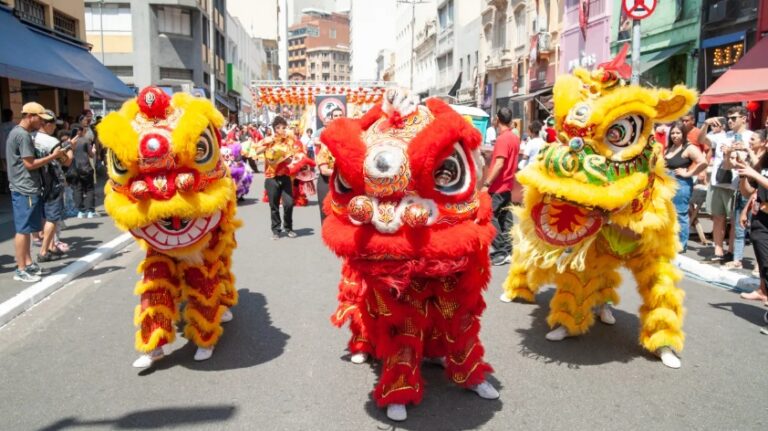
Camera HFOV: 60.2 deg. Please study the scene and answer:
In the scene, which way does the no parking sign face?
toward the camera

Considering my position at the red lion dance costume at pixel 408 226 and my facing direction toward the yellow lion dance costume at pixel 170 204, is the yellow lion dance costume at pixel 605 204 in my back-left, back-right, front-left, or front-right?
back-right

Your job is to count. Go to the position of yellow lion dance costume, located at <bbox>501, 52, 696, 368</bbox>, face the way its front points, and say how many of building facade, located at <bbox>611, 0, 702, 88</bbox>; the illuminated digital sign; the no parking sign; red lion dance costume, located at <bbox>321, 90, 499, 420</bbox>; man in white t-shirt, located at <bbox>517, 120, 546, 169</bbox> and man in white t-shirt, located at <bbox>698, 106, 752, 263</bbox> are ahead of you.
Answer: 1

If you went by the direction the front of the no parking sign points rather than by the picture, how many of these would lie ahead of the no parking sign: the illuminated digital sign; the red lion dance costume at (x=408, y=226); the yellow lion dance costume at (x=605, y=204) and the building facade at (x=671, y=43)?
2

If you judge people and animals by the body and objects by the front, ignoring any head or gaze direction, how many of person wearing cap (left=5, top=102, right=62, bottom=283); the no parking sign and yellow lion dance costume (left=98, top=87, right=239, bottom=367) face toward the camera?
2

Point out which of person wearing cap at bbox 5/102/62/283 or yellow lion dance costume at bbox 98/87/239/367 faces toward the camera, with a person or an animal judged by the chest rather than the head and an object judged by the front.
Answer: the yellow lion dance costume

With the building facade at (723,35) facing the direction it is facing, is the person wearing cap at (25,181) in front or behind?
in front

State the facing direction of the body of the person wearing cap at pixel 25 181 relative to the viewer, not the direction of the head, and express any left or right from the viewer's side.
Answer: facing to the right of the viewer

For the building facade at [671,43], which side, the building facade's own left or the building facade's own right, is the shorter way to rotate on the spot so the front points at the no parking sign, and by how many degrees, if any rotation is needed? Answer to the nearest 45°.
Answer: approximately 45° to the building facade's own left

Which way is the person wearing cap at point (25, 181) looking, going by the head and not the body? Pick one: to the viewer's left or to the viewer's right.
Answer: to the viewer's right

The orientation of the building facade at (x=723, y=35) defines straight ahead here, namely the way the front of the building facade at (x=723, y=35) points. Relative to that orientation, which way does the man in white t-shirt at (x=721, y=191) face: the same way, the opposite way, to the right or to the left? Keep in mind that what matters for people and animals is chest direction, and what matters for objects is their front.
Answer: the same way

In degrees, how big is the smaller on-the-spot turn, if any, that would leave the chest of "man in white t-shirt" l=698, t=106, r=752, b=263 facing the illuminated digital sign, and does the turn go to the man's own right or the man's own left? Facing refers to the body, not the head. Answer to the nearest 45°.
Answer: approximately 135° to the man's own right

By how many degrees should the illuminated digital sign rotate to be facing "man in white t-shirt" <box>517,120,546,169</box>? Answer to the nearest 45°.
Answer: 0° — it already faces them

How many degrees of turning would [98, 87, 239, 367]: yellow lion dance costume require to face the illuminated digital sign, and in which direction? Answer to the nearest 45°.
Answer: approximately 135° to its left

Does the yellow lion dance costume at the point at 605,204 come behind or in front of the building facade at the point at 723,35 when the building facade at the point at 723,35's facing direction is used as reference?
in front

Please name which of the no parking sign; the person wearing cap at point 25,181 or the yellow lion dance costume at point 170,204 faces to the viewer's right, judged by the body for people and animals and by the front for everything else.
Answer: the person wearing cap

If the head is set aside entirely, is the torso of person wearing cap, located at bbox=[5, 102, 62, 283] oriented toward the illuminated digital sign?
yes

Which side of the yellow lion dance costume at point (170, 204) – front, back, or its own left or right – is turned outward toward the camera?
front

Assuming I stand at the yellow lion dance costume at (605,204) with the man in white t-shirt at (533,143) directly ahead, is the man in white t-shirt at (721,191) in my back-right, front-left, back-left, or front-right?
front-right

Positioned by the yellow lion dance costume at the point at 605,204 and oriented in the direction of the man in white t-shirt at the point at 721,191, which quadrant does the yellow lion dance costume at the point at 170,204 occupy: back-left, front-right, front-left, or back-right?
back-left

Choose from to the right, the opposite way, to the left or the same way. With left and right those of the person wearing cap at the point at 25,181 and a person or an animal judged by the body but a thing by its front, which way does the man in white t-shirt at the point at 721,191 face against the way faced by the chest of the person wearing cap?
the opposite way

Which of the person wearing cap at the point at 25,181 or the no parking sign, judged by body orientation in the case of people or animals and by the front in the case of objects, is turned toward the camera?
the no parking sign
